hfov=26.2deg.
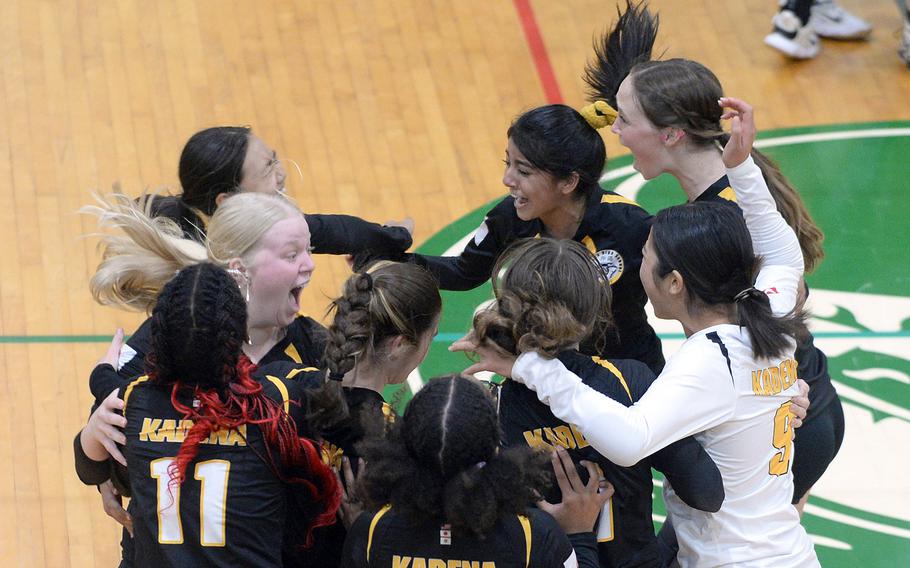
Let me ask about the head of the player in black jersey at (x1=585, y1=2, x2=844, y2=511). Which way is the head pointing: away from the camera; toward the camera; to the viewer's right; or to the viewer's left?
to the viewer's left

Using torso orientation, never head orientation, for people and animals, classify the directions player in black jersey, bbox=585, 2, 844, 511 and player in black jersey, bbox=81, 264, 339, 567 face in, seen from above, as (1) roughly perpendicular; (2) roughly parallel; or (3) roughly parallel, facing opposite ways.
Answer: roughly perpendicular

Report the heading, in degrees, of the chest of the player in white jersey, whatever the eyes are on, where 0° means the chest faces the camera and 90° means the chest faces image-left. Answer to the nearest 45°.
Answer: approximately 135°

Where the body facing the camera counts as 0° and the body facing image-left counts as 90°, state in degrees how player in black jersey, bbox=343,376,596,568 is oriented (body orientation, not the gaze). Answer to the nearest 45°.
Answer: approximately 180°

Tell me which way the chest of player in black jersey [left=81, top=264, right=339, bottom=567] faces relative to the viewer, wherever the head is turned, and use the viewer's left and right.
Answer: facing away from the viewer

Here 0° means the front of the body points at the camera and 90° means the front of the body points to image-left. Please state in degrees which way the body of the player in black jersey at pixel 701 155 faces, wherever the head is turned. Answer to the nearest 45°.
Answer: approximately 90°

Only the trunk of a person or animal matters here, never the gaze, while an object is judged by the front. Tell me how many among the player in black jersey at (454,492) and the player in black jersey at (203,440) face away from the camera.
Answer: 2

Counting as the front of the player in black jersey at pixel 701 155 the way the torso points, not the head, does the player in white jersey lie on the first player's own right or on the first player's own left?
on the first player's own left

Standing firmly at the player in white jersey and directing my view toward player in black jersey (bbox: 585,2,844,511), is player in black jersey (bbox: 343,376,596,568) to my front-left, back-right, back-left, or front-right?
back-left

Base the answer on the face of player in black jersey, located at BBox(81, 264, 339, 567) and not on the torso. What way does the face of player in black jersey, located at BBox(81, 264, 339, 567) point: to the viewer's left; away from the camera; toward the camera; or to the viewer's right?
away from the camera

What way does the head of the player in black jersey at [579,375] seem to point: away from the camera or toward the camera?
away from the camera
